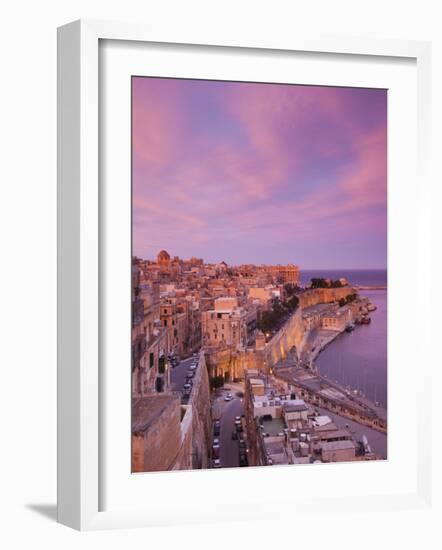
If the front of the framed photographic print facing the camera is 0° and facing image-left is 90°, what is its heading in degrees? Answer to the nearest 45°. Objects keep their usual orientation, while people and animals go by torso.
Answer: approximately 315°
